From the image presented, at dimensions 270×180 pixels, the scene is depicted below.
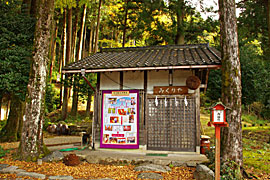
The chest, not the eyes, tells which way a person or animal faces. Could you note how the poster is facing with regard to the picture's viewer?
facing the viewer

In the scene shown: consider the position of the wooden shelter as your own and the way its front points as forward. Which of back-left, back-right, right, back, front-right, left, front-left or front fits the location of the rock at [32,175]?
front-right

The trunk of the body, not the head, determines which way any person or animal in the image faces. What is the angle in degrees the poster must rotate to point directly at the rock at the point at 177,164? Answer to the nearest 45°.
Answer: approximately 45° to its left

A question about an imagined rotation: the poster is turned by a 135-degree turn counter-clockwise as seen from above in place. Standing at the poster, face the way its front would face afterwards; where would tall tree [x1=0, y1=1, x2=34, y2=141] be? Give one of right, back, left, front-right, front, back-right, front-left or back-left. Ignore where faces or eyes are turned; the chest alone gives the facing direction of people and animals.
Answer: back-left

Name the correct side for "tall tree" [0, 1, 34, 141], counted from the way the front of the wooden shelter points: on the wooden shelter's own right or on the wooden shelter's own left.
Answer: on the wooden shelter's own right

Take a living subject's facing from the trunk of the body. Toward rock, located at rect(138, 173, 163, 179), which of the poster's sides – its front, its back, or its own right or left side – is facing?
front

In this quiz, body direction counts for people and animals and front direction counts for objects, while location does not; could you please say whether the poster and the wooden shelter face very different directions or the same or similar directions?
same or similar directions

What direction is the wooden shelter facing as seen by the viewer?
toward the camera

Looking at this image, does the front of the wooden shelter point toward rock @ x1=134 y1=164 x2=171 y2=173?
yes

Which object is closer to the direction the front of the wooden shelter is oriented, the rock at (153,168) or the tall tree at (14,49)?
the rock

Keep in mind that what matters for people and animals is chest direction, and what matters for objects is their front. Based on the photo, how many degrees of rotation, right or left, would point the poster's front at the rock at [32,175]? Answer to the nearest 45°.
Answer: approximately 45° to its right

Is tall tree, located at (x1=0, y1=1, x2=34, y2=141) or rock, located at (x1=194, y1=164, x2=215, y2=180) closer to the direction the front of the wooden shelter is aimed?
the rock

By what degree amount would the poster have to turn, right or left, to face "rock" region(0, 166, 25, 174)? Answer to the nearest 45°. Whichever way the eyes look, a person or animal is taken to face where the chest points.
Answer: approximately 45° to its right

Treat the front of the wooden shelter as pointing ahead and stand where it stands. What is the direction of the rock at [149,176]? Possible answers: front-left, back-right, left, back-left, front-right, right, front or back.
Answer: front
